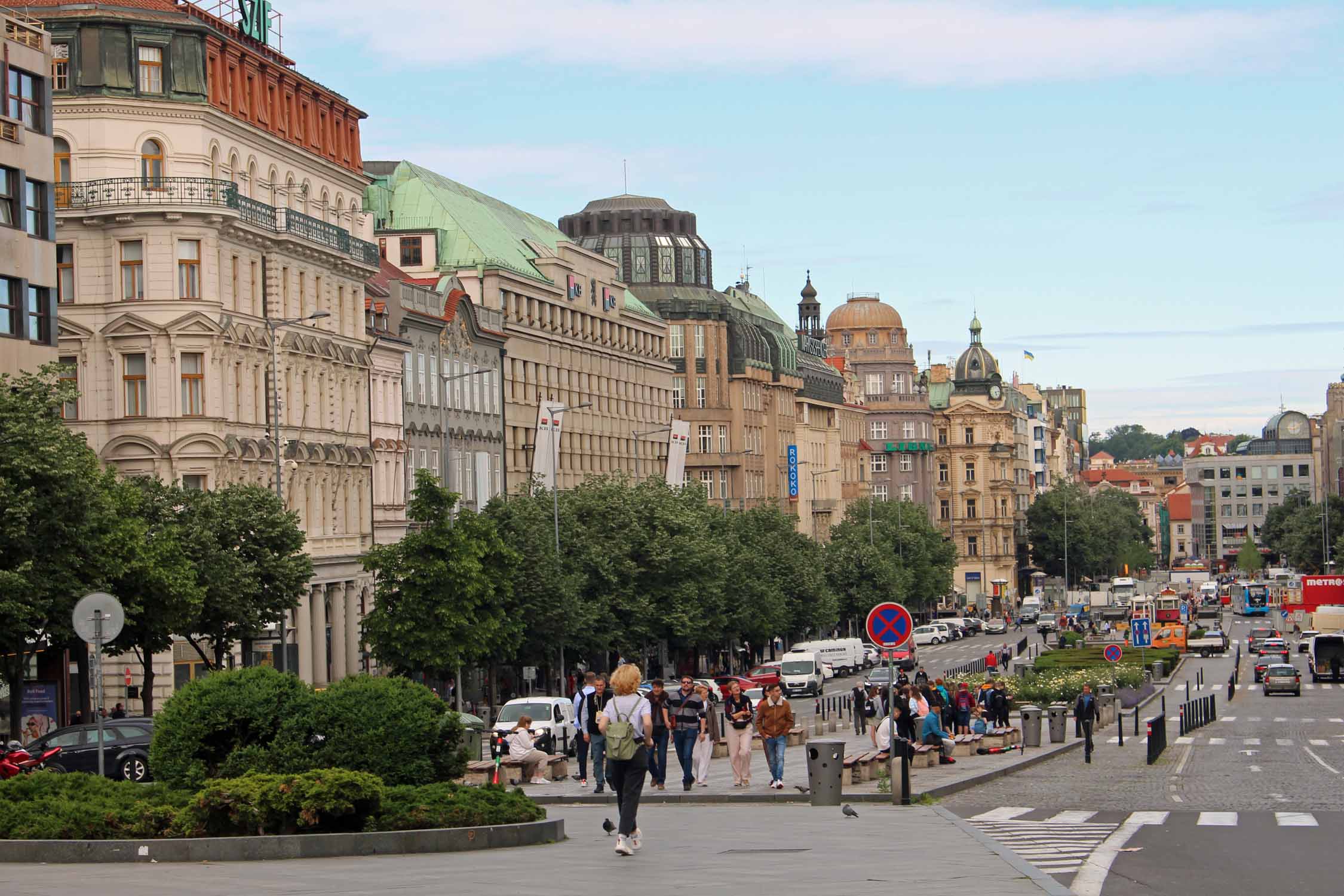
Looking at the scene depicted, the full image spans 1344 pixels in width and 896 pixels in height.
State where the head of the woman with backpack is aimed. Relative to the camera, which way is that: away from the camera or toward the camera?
away from the camera

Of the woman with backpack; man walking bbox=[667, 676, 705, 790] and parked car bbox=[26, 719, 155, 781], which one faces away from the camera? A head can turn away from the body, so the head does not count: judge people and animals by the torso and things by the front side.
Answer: the woman with backpack

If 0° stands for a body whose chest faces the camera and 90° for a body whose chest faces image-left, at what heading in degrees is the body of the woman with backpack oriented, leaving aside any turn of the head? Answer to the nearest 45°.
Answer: approximately 180°

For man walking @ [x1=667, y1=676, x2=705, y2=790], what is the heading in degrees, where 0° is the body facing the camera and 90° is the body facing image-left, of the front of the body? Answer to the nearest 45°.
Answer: approximately 0°

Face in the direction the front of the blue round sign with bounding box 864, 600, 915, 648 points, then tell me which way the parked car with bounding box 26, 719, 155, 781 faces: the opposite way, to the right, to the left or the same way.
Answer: to the right

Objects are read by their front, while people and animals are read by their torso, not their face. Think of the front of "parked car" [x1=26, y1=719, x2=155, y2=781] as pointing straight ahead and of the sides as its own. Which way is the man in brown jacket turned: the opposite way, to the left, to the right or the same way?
to the left

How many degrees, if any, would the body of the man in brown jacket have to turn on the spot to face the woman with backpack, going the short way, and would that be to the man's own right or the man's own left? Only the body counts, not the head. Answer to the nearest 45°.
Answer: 0° — they already face them

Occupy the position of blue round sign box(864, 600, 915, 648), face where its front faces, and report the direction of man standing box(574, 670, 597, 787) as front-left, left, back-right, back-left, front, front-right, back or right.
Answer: back-right

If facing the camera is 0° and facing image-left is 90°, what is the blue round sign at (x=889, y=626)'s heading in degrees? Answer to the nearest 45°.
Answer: approximately 0°

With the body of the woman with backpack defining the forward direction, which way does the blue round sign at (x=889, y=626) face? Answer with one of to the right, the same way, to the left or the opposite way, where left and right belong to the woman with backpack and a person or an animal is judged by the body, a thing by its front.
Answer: the opposite way

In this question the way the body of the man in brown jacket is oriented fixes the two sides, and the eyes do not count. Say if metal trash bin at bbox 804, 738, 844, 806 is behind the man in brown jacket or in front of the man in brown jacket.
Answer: in front

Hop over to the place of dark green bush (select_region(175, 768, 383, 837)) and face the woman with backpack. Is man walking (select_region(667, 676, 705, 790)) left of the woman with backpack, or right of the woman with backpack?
left

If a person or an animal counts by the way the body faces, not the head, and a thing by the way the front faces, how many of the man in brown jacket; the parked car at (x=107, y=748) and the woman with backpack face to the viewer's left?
1
